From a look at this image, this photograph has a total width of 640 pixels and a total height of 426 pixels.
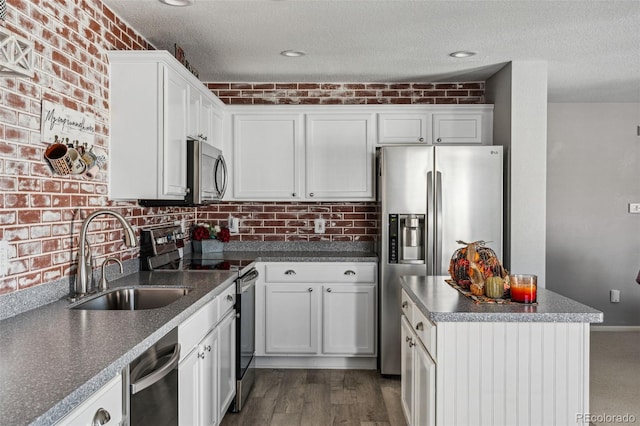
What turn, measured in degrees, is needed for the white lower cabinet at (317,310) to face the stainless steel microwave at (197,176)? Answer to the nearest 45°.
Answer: approximately 45° to its right

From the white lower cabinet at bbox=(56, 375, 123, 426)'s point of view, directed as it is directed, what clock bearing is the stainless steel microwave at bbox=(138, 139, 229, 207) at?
The stainless steel microwave is roughly at 8 o'clock from the white lower cabinet.

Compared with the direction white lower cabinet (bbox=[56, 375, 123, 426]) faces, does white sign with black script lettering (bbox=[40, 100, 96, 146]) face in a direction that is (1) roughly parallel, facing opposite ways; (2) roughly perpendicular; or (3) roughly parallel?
roughly parallel

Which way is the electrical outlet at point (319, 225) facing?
toward the camera

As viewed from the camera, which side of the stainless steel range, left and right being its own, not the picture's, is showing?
right

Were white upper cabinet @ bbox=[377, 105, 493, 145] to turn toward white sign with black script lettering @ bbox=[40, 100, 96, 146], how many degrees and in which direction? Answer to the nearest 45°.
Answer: approximately 45° to its right

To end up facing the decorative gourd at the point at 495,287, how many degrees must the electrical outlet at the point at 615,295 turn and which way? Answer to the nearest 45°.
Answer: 0° — it already faces it

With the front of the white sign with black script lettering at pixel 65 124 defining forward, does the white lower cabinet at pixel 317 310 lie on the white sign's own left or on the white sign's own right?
on the white sign's own left

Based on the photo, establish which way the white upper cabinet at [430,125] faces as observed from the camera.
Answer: facing the viewer

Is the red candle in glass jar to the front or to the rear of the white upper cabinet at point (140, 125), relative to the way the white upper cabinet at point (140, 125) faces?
to the front

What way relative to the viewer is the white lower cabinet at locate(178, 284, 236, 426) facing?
to the viewer's right

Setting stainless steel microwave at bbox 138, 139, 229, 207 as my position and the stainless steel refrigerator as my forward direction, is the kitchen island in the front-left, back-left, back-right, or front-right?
front-right

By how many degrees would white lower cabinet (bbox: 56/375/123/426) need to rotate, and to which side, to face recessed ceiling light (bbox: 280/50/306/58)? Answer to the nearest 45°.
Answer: approximately 90° to its left

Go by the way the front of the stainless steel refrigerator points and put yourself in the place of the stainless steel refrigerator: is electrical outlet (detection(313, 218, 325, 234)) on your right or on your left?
on your right

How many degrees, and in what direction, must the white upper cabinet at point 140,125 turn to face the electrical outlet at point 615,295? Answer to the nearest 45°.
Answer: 0° — it already faces it

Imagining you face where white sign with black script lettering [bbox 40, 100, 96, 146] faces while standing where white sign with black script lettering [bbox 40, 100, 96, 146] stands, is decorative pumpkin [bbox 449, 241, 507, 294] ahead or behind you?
ahead

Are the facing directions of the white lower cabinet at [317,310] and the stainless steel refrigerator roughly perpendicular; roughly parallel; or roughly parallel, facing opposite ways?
roughly parallel

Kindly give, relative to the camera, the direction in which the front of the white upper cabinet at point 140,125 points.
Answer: facing to the right of the viewer

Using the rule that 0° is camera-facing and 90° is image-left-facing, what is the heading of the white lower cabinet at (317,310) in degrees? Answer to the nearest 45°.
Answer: approximately 0°
